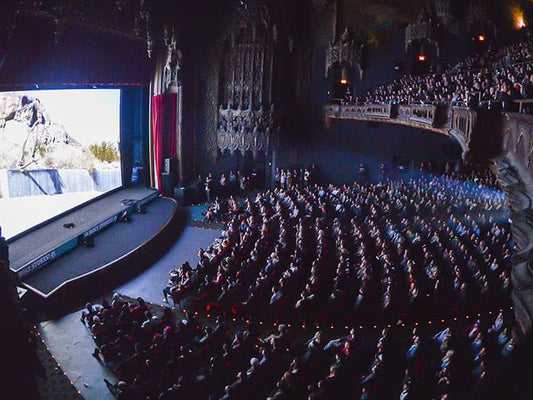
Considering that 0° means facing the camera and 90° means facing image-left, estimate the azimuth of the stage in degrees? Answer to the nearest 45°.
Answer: approximately 315°

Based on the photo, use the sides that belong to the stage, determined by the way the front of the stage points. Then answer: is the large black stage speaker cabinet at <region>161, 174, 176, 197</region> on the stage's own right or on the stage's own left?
on the stage's own left

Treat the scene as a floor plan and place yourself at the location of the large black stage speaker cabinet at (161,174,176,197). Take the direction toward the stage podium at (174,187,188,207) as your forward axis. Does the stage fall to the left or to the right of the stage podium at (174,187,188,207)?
right

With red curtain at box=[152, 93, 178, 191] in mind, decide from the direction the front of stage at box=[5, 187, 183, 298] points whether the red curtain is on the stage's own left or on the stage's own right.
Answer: on the stage's own left
